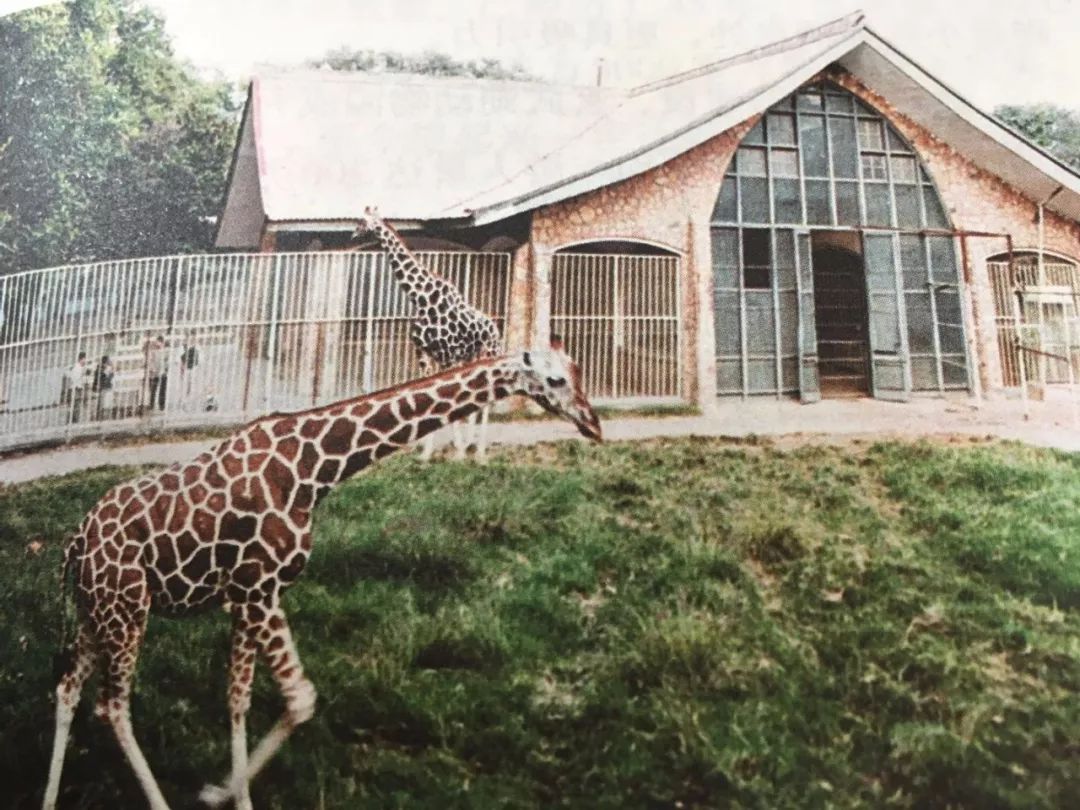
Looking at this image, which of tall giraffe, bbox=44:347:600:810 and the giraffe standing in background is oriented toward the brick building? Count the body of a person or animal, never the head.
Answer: the tall giraffe

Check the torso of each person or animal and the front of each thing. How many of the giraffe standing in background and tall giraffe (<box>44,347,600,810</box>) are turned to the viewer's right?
1

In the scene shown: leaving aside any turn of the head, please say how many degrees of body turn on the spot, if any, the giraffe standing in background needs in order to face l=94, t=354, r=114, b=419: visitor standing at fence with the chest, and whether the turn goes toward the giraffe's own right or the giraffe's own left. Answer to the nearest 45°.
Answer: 0° — it already faces them

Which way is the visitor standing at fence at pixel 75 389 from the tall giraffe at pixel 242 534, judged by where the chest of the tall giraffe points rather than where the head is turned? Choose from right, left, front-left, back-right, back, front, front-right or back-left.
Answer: back-left

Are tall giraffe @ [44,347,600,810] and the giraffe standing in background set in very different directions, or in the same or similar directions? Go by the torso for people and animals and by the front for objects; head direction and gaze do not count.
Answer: very different directions

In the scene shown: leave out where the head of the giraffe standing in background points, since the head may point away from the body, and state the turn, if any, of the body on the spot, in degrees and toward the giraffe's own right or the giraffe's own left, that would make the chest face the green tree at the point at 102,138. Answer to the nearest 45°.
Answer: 0° — it already faces it

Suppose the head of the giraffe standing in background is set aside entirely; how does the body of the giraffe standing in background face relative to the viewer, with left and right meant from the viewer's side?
facing to the left of the viewer

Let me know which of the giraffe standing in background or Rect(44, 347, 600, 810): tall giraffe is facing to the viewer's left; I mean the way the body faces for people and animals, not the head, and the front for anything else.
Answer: the giraffe standing in background

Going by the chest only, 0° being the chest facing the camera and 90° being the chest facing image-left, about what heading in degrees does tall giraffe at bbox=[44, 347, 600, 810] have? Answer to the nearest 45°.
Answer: approximately 270°
